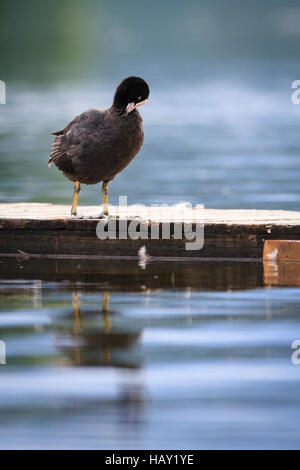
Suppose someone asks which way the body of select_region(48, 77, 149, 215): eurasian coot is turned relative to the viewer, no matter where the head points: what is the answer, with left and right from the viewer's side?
facing the viewer and to the right of the viewer
